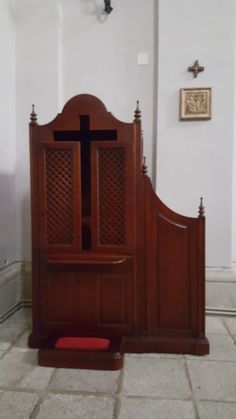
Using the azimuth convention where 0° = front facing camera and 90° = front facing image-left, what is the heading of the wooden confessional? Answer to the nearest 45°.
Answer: approximately 0°

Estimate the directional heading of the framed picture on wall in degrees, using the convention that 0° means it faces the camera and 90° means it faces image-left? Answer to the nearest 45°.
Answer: approximately 0°
